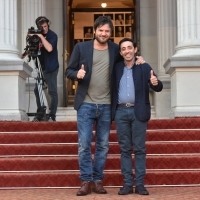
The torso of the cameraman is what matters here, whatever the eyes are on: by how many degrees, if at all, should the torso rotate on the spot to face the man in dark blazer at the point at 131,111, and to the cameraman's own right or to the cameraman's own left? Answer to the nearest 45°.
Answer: approximately 45° to the cameraman's own left

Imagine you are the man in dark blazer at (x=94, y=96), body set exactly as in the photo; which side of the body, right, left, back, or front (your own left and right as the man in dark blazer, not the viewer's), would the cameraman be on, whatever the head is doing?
back

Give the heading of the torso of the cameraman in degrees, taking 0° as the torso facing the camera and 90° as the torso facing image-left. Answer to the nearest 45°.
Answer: approximately 45°

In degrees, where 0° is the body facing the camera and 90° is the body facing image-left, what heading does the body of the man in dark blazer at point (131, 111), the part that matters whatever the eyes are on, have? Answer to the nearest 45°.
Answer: approximately 0°

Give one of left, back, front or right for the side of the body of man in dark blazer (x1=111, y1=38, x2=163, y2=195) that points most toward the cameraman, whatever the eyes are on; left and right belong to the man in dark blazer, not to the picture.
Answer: back

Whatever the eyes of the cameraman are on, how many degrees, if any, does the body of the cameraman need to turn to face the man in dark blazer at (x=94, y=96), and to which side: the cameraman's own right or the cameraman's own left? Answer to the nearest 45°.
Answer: approximately 45° to the cameraman's own left

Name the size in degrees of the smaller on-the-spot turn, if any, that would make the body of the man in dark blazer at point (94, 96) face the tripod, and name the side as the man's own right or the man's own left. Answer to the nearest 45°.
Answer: approximately 180°

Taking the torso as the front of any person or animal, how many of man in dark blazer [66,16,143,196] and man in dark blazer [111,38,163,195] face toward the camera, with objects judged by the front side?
2
